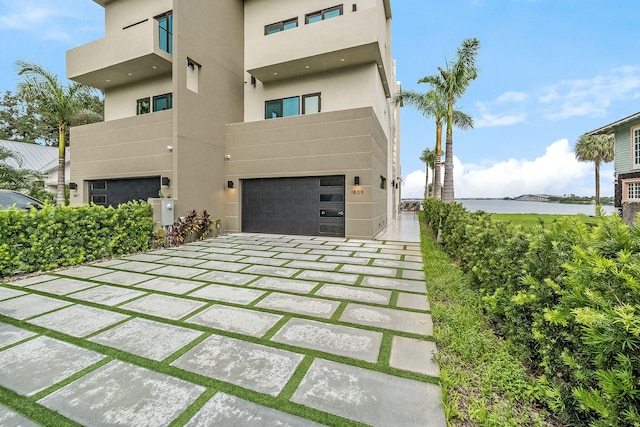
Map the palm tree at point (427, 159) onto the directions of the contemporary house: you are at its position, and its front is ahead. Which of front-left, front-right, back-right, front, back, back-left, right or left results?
back-left

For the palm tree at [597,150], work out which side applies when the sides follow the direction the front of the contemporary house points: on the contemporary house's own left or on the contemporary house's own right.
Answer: on the contemporary house's own left

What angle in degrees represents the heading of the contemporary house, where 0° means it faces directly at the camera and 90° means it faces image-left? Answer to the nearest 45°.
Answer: approximately 0°

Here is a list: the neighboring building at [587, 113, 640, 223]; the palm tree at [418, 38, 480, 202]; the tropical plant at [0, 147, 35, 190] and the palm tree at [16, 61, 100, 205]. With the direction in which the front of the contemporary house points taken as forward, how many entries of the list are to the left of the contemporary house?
2

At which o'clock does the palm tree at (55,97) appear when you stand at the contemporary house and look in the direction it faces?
The palm tree is roughly at 4 o'clock from the contemporary house.

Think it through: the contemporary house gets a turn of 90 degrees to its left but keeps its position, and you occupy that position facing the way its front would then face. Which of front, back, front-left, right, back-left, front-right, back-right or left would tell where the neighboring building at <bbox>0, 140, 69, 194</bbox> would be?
back-left

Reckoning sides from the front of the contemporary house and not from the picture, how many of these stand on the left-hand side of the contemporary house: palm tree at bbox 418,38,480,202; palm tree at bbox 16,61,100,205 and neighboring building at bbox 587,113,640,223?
2
